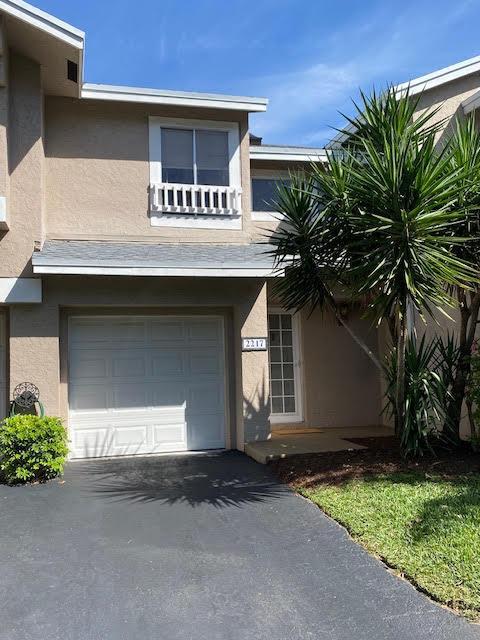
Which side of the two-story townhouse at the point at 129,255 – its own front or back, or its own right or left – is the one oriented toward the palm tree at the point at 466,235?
left

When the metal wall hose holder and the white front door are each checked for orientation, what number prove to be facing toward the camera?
2

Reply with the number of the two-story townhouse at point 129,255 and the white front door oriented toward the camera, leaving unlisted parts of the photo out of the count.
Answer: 2

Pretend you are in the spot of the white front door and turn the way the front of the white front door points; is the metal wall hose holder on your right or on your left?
on your right

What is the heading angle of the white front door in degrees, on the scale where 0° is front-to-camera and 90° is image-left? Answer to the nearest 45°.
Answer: approximately 0°

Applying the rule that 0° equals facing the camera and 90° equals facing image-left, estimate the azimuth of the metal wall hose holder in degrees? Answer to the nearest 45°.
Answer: approximately 0°

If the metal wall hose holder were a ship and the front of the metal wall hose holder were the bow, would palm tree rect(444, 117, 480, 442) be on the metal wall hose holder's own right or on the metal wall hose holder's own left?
on the metal wall hose holder's own left

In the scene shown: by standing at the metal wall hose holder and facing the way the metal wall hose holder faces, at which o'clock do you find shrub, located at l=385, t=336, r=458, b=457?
The shrub is roughly at 10 o'clock from the metal wall hose holder.
